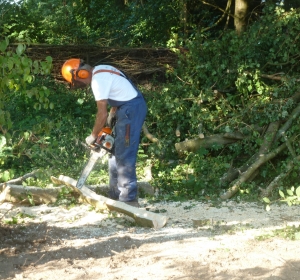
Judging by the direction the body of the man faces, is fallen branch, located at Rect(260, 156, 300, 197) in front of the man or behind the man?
behind

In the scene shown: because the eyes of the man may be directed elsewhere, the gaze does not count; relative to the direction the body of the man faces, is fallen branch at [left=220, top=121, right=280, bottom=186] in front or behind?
behind

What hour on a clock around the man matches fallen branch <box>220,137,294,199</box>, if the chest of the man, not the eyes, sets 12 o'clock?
The fallen branch is roughly at 5 o'clock from the man.

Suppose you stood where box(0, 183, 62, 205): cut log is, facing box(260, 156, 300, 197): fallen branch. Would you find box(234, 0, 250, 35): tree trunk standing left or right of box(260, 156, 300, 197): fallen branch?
left

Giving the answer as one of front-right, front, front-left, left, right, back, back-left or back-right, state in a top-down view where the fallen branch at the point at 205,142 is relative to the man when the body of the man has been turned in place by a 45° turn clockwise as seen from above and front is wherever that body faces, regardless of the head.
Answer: right

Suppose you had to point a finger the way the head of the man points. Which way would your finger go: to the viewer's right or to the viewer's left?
to the viewer's left

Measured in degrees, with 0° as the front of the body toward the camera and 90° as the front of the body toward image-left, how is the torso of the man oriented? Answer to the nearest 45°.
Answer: approximately 90°
